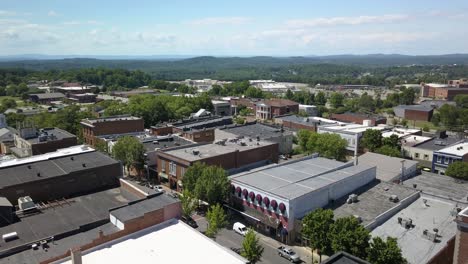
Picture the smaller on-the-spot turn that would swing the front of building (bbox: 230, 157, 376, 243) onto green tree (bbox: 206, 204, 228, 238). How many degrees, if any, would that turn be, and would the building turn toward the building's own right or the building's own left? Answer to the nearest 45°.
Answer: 0° — it already faces it

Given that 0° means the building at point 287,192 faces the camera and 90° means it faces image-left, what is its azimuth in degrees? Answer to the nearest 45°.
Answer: approximately 45°

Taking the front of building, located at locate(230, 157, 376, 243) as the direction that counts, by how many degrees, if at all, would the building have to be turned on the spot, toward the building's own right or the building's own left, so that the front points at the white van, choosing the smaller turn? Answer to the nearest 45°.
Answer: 0° — it already faces it

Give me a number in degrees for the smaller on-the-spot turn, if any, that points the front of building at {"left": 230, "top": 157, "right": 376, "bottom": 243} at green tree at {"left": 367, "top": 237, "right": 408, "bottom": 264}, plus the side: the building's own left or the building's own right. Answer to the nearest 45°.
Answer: approximately 90° to the building's own left

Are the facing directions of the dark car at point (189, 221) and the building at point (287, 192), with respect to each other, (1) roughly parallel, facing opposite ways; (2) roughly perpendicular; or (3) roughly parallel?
roughly perpendicular
